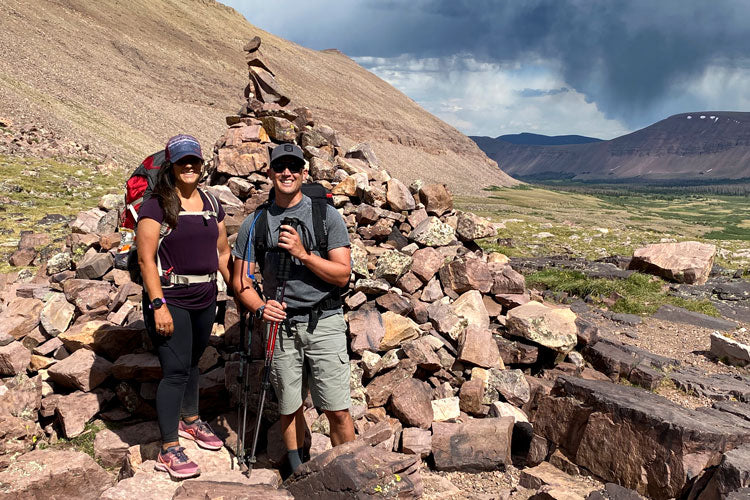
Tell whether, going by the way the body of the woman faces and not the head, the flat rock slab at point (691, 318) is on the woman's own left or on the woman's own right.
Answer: on the woman's own left

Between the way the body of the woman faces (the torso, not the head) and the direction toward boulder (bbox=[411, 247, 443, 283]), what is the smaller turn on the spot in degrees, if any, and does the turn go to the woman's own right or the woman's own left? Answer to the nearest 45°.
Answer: approximately 90° to the woman's own left

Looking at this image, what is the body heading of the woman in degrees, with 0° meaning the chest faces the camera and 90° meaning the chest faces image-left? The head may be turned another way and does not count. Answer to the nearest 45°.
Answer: approximately 315°

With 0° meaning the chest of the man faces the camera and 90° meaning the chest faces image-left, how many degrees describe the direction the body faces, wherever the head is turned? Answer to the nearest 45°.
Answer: approximately 0°

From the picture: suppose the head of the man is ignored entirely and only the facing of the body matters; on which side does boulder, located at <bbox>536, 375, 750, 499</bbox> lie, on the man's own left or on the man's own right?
on the man's own left

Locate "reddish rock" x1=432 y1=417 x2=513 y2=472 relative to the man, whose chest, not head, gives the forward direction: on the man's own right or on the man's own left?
on the man's own left

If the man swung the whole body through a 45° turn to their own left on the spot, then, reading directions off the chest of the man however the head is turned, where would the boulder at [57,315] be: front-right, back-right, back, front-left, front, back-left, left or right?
back

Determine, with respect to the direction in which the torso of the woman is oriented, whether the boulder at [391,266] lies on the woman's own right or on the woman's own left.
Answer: on the woman's own left

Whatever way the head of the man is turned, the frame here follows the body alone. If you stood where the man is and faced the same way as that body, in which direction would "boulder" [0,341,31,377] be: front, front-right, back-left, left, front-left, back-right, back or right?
back-right
